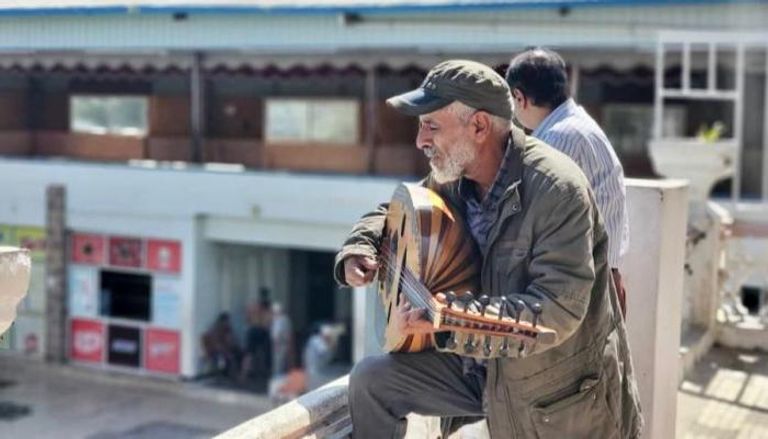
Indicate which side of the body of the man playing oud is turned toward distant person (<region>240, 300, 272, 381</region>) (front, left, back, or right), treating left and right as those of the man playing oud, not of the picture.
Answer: right

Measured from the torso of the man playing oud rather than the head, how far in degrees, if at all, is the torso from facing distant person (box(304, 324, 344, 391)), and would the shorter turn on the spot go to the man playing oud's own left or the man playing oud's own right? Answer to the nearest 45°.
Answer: approximately 90° to the man playing oud's own right

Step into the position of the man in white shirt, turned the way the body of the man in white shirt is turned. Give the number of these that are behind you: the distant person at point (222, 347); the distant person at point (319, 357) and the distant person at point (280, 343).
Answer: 0

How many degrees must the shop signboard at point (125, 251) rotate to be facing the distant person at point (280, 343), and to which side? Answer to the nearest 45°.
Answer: approximately 45° to its left

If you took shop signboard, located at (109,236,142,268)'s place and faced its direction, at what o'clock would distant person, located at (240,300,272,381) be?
The distant person is roughly at 10 o'clock from the shop signboard.

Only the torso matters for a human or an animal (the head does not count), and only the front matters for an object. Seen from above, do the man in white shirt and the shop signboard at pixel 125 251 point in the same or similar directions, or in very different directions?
very different directions

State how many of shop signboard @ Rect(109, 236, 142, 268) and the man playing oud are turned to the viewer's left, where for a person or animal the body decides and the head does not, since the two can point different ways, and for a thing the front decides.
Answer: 1

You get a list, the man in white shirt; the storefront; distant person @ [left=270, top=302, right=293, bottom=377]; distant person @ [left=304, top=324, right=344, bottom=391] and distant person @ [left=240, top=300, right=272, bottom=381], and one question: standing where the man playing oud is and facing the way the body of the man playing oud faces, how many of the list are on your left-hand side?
0

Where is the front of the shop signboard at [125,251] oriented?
toward the camera

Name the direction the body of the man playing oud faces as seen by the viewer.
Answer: to the viewer's left

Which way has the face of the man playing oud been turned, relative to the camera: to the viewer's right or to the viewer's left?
to the viewer's left

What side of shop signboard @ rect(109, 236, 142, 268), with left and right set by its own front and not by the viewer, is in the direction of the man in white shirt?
front

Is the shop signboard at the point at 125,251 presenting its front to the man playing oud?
yes

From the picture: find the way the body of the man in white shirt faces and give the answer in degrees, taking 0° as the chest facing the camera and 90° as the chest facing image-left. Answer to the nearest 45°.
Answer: approximately 135°

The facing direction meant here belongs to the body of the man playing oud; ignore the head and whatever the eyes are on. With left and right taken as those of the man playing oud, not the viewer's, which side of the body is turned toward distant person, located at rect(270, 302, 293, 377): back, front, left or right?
right

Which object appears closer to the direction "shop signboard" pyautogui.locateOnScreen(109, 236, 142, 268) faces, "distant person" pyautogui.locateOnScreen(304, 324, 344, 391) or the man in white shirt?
the man in white shirt
